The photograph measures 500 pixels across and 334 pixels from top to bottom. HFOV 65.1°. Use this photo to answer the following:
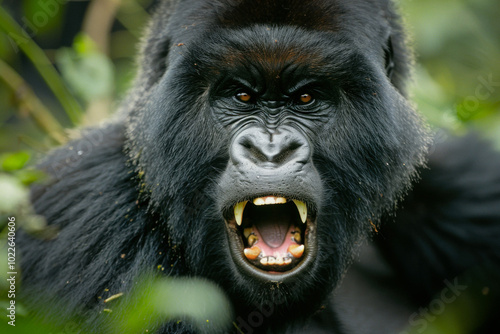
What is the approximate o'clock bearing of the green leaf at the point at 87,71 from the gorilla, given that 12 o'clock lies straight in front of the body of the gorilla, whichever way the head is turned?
The green leaf is roughly at 5 o'clock from the gorilla.

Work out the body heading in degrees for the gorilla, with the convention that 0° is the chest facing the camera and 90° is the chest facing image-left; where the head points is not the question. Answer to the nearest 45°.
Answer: approximately 0°
